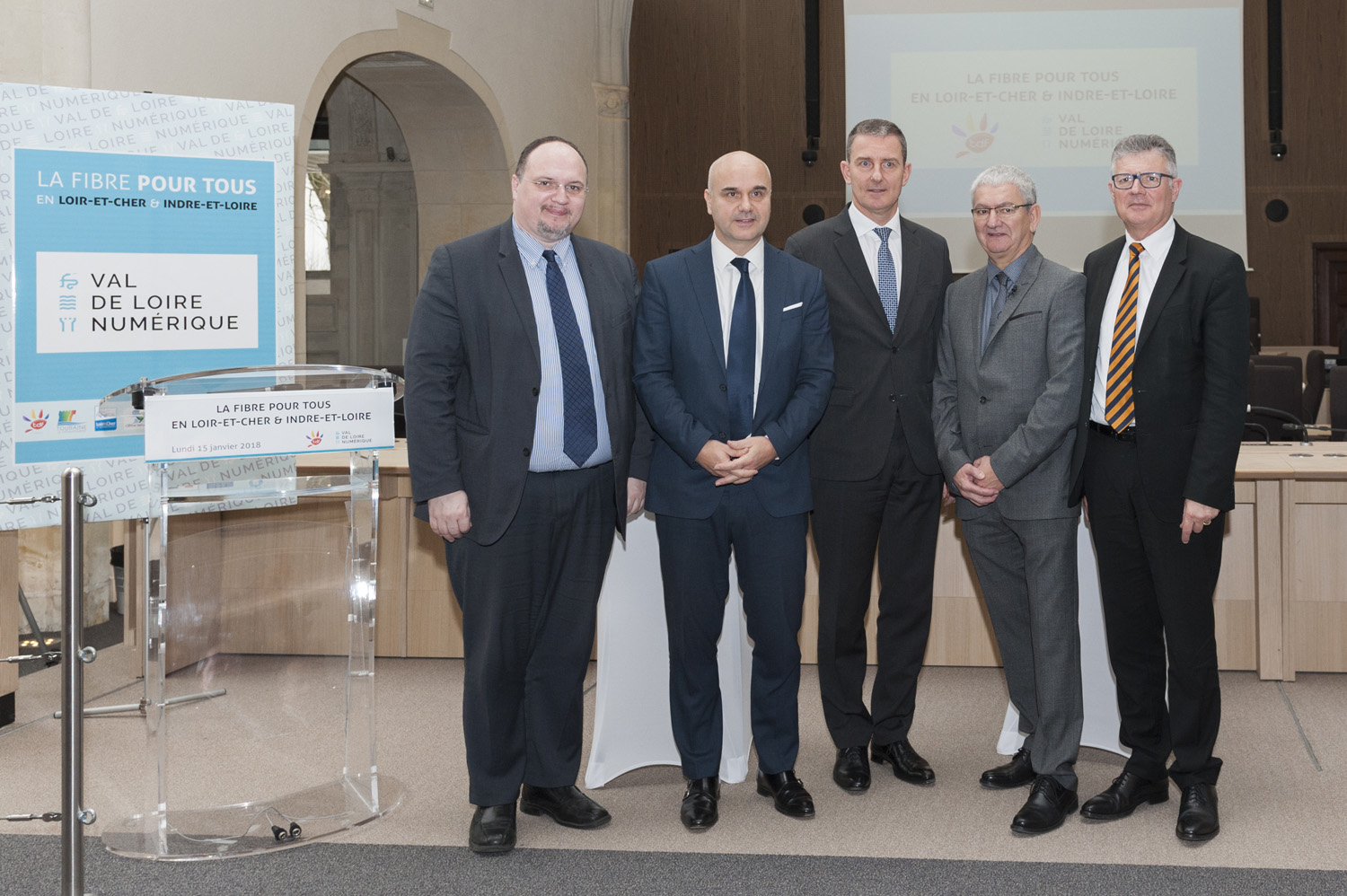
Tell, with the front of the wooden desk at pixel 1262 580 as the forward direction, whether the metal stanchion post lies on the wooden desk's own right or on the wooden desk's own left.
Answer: on the wooden desk's own right

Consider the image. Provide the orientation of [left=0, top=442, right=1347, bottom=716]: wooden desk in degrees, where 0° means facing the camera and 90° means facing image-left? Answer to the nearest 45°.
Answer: approximately 0°

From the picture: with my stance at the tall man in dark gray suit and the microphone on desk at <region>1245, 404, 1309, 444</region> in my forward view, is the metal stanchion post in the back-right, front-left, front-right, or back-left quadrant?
back-left

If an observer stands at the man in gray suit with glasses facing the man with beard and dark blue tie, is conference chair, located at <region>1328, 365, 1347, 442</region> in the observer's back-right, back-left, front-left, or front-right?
back-right

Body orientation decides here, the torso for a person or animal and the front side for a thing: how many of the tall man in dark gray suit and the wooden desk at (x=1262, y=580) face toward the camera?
2
